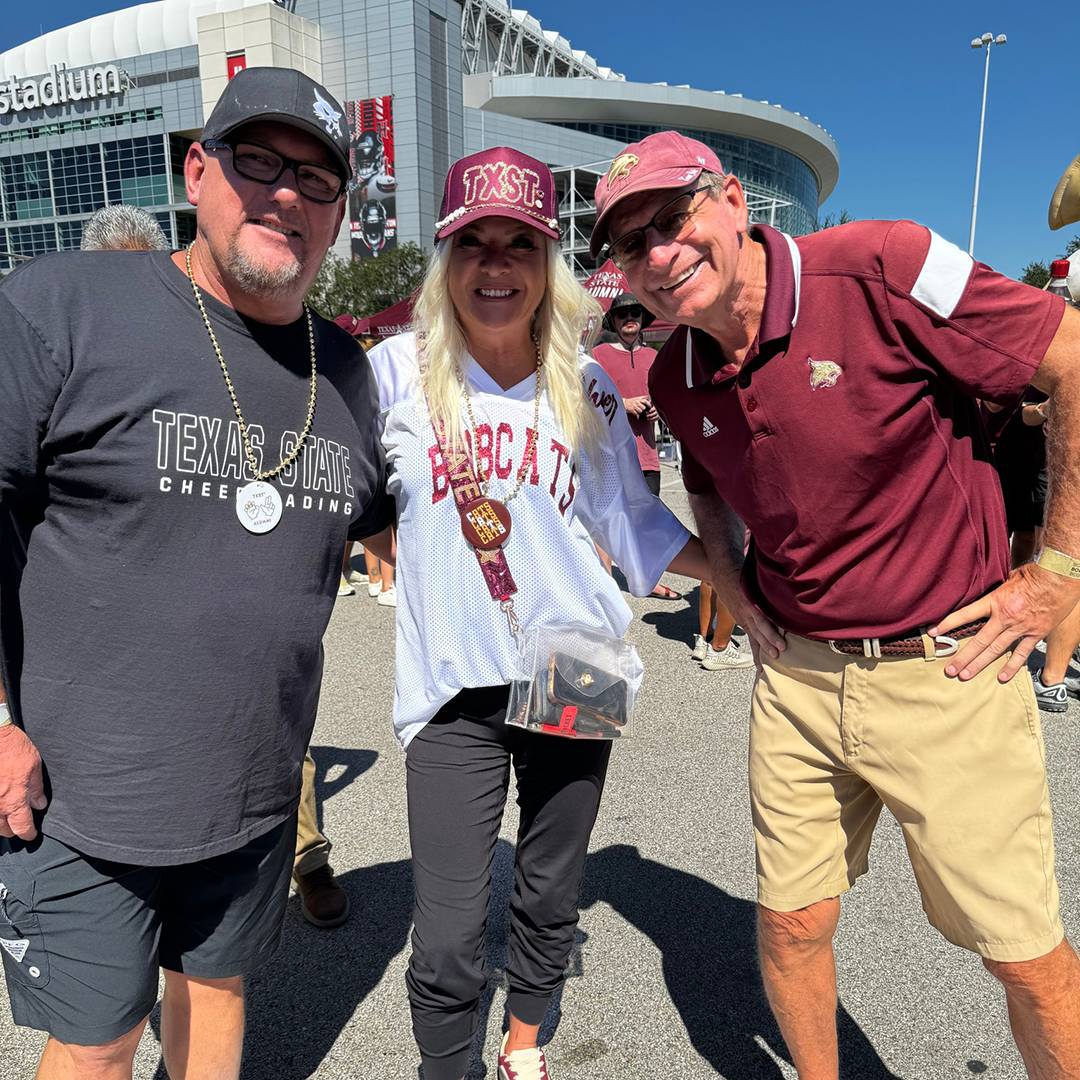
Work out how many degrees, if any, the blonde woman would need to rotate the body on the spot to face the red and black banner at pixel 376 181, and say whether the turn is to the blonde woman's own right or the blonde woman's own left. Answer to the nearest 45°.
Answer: approximately 180°

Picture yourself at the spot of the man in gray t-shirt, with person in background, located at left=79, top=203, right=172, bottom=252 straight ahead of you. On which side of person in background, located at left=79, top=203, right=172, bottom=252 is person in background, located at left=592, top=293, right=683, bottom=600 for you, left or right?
right

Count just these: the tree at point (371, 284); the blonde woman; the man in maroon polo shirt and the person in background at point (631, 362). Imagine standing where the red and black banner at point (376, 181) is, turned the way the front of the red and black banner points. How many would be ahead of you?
4

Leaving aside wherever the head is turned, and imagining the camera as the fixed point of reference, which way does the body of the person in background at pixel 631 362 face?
toward the camera

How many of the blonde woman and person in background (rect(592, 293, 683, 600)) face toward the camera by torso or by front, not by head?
2

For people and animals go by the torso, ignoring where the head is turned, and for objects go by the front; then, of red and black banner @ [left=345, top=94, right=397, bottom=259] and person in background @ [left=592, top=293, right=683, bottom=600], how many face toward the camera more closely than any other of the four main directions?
2

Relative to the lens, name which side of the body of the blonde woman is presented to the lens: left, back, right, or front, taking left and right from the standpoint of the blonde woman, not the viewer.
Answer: front

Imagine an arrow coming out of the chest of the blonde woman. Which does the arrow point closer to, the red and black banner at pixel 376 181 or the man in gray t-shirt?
the man in gray t-shirt

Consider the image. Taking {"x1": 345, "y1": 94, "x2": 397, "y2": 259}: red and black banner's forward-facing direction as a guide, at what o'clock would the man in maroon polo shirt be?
The man in maroon polo shirt is roughly at 12 o'clock from the red and black banner.

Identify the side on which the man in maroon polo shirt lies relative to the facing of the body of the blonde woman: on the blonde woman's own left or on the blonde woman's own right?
on the blonde woman's own left

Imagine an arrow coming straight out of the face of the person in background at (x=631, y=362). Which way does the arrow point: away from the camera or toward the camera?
toward the camera

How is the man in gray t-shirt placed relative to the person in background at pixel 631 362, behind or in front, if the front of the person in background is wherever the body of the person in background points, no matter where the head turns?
in front

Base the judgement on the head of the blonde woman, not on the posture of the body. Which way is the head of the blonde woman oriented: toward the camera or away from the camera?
toward the camera
